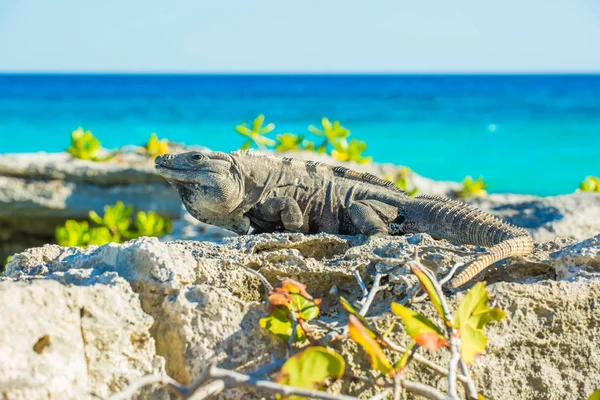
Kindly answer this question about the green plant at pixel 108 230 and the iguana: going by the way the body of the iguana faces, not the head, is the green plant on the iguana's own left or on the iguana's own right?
on the iguana's own right

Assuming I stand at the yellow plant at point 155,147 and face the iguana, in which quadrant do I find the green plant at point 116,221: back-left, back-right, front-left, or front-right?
front-right

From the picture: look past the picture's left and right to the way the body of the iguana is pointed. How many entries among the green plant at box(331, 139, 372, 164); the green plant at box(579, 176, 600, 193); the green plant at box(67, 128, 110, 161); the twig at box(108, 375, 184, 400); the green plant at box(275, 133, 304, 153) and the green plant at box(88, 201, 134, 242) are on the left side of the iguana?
1

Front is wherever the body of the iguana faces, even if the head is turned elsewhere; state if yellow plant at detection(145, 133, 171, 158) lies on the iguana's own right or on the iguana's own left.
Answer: on the iguana's own right

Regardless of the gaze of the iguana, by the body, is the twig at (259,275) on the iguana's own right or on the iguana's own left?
on the iguana's own left

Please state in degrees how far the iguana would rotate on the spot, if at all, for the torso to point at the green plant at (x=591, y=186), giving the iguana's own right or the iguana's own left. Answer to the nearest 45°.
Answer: approximately 135° to the iguana's own right

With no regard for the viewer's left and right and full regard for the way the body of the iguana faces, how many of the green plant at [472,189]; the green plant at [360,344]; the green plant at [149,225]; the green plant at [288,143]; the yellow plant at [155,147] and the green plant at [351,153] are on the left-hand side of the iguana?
1

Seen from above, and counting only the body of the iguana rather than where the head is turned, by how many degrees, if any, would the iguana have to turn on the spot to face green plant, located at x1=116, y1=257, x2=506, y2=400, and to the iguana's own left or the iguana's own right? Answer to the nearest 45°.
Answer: approximately 90° to the iguana's own left

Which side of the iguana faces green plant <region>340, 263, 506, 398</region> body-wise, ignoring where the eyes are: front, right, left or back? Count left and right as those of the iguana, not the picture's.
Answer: left

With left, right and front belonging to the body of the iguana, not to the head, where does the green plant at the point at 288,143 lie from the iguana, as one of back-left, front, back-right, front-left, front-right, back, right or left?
right

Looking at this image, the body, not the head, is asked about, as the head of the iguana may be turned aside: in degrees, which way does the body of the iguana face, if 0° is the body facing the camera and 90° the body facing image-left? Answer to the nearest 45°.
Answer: approximately 90°

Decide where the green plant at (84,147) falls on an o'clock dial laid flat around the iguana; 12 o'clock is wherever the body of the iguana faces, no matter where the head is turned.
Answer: The green plant is roughly at 2 o'clock from the iguana.

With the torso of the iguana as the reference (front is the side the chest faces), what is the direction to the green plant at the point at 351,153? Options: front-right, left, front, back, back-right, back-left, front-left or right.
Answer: right

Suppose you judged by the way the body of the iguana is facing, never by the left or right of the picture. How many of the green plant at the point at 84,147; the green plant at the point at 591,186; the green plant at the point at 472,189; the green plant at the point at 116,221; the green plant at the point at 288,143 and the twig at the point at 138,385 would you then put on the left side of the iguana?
1

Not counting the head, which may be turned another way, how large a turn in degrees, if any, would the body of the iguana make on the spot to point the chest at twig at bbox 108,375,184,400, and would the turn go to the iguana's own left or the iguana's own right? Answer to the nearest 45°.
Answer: approximately 90° to the iguana's own left
